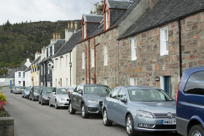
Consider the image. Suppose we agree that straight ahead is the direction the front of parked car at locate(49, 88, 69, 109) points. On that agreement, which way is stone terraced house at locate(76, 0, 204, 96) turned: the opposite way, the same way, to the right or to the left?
to the right

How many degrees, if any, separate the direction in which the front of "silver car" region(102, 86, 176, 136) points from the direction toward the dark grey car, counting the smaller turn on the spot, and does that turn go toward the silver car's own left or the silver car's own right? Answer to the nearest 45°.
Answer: approximately 135° to the silver car's own left

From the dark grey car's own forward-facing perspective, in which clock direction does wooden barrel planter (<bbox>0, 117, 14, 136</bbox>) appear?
The wooden barrel planter is roughly at 2 o'clock from the dark grey car.

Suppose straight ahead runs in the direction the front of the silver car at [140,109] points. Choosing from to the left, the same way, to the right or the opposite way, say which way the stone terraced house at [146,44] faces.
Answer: to the right

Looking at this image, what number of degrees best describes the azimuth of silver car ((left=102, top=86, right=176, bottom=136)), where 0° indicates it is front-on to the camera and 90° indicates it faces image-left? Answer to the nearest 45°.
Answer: approximately 315°

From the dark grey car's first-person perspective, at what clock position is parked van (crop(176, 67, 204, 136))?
The parked van is roughly at 1 o'clock from the dark grey car.

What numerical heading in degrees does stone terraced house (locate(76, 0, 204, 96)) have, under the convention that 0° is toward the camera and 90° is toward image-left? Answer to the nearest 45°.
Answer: approximately 45°

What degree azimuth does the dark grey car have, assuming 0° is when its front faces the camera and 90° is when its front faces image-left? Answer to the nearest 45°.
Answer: approximately 315°

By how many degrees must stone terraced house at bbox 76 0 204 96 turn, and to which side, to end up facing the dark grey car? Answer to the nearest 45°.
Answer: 0° — it already faces it

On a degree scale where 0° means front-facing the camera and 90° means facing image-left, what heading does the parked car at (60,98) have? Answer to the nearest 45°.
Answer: approximately 315°

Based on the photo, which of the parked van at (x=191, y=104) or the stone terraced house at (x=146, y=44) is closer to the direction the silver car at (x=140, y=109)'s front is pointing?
the parked van
